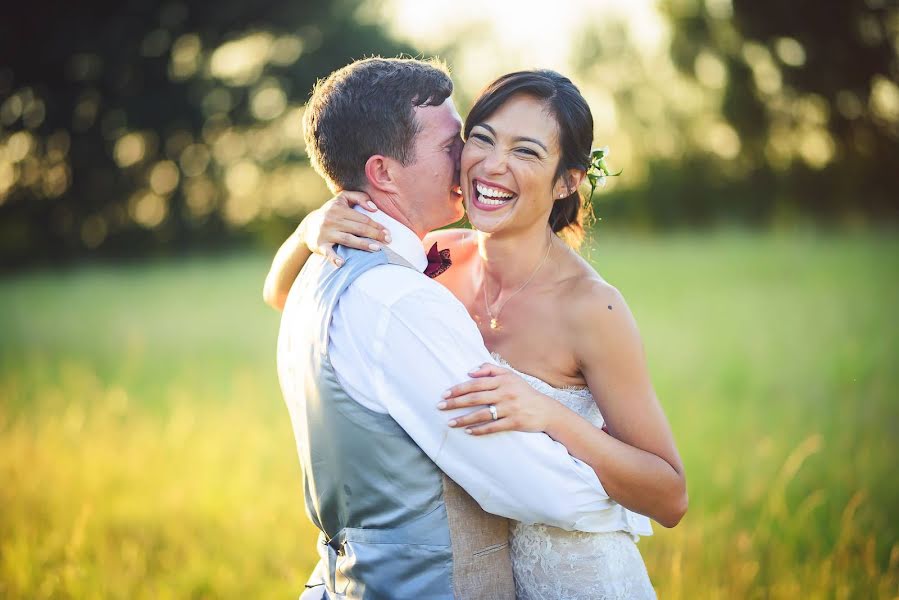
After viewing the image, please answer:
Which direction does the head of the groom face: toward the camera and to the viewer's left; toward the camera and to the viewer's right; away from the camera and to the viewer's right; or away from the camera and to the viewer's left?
away from the camera and to the viewer's right

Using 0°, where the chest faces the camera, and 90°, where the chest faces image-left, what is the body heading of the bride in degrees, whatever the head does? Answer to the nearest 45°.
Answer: approximately 45°
